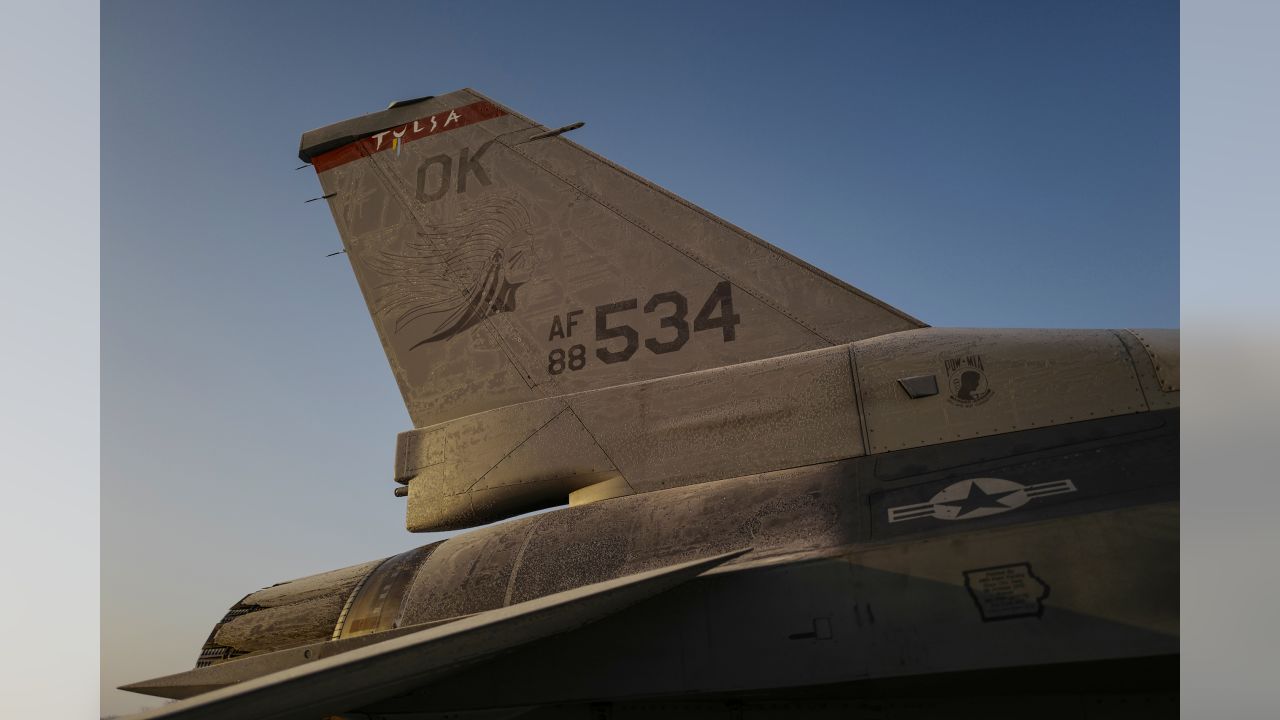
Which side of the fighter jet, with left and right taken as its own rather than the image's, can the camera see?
right
